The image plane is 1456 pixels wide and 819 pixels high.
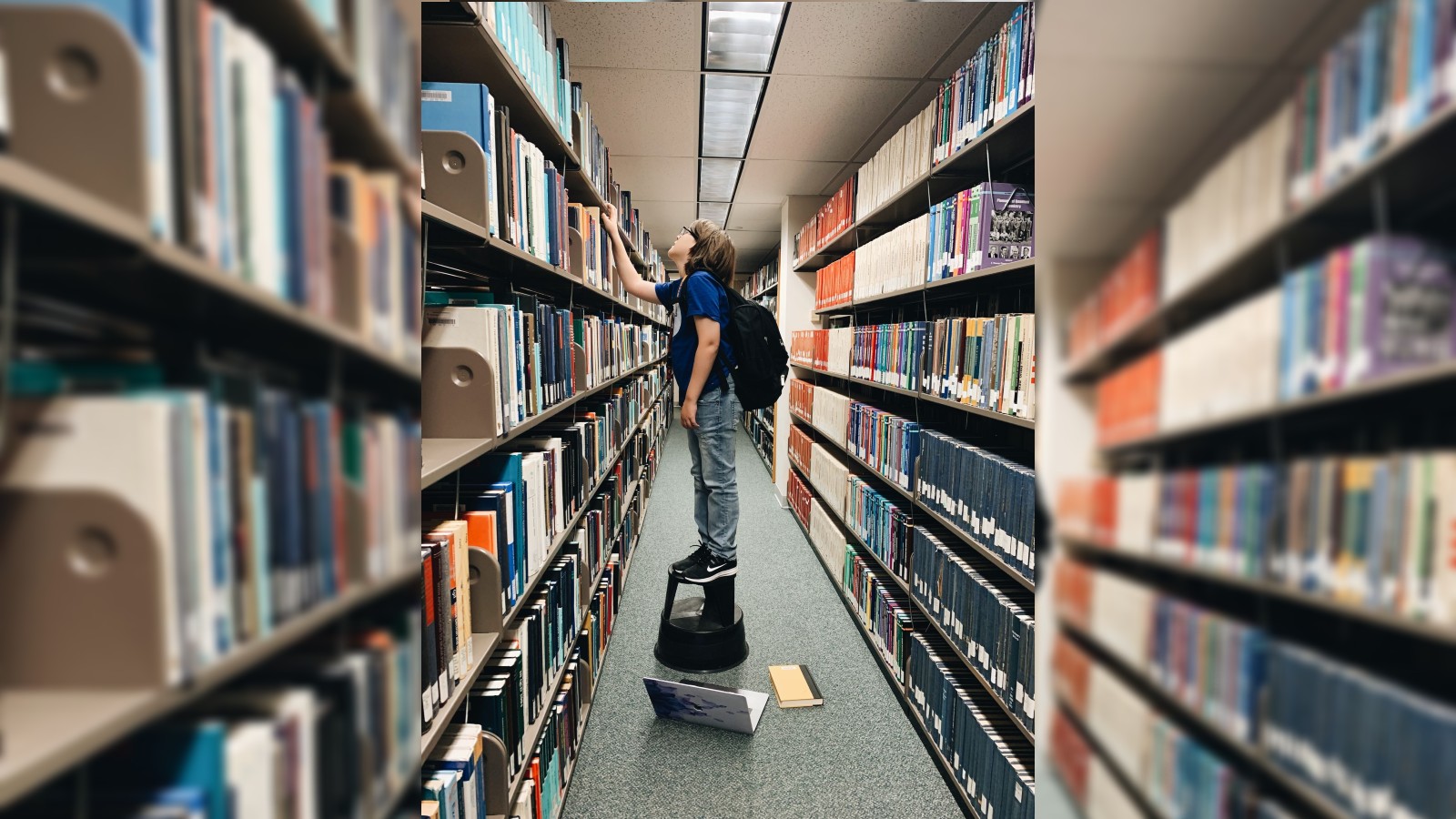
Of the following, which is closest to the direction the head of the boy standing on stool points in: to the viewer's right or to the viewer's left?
to the viewer's left

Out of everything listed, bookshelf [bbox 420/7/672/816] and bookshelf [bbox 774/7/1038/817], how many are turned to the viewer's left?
1

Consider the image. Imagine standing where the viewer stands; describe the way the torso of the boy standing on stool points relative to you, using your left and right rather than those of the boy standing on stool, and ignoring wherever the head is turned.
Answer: facing to the left of the viewer

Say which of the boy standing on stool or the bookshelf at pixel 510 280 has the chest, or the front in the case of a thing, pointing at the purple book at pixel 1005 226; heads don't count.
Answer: the bookshelf

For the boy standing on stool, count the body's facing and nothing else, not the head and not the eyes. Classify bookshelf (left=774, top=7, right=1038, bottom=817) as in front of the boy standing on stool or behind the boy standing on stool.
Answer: behind

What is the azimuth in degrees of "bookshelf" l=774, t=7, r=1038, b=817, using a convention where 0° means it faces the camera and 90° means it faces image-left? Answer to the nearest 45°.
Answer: approximately 90°
